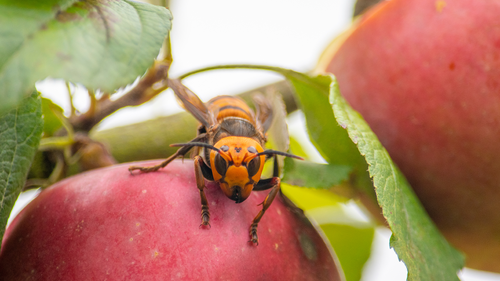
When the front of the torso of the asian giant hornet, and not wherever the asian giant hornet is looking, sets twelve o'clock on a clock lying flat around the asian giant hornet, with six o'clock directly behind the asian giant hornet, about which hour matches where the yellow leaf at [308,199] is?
The yellow leaf is roughly at 7 o'clock from the asian giant hornet.

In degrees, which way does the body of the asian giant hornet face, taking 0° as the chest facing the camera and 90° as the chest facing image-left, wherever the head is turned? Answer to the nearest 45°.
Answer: approximately 0°
